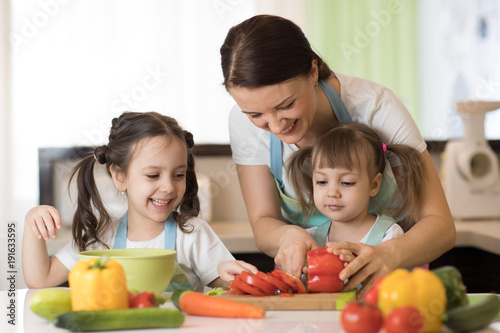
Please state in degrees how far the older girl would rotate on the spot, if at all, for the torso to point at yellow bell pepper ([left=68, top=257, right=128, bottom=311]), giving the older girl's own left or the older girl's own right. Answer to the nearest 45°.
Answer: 0° — they already face it

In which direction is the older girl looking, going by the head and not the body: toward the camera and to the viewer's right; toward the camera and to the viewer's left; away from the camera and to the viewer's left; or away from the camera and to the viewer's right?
toward the camera and to the viewer's right

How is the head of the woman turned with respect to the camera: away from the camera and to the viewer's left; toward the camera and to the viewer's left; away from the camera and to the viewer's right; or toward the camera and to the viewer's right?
toward the camera and to the viewer's left

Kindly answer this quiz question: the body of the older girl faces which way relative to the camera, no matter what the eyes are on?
toward the camera

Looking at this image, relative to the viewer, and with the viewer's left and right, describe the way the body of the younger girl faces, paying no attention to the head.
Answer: facing the viewer and to the left of the viewer

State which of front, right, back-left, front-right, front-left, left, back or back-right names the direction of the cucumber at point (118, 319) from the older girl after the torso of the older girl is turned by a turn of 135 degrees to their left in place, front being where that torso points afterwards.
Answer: back-right

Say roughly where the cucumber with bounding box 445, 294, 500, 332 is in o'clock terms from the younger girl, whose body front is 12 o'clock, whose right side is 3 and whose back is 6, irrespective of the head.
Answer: The cucumber is roughly at 10 o'clock from the younger girl.

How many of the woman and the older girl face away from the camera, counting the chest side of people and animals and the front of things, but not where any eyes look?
0

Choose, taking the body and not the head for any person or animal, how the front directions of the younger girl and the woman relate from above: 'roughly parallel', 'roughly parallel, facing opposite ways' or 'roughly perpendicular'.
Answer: roughly parallel
